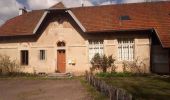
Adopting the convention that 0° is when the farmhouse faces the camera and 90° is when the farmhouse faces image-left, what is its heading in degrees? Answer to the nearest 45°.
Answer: approximately 0°

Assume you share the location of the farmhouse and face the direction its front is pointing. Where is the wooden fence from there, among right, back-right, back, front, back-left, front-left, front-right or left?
front

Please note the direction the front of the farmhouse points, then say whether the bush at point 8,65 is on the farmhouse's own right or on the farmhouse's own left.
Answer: on the farmhouse's own right

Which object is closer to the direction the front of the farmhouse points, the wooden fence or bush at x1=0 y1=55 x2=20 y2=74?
the wooden fence
